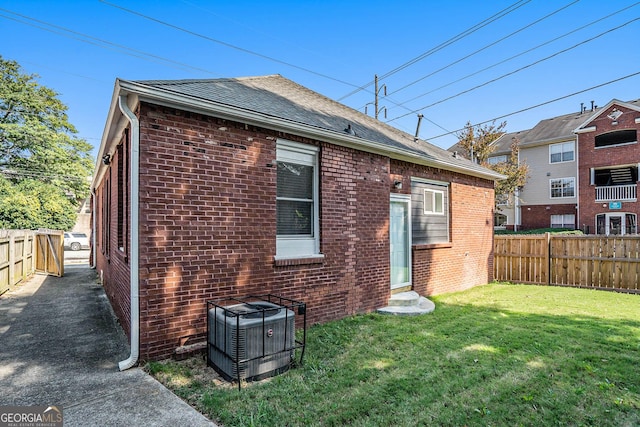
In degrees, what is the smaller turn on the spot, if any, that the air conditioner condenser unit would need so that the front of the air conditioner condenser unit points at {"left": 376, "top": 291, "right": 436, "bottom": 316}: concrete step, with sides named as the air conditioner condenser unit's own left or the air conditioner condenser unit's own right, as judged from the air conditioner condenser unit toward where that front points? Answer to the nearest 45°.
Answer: approximately 90° to the air conditioner condenser unit's own left

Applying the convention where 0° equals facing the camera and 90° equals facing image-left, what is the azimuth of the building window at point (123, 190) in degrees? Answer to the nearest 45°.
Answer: approximately 90°

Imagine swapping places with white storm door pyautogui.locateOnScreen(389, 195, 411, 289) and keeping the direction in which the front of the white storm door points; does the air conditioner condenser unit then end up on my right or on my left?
on my right

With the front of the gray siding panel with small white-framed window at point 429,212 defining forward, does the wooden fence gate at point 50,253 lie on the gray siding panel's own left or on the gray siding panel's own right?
on the gray siding panel's own right

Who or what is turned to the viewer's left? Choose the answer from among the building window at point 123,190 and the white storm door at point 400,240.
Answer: the building window

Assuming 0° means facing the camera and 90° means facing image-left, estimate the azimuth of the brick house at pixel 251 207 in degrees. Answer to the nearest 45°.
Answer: approximately 135°

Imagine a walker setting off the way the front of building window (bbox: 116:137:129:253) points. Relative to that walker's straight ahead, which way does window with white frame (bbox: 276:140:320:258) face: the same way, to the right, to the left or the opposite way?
to the left

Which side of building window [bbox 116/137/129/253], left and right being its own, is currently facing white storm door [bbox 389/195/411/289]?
back

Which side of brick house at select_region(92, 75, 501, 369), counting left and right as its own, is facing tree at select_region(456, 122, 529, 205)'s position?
right

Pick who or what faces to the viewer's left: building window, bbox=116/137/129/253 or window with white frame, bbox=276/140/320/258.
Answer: the building window

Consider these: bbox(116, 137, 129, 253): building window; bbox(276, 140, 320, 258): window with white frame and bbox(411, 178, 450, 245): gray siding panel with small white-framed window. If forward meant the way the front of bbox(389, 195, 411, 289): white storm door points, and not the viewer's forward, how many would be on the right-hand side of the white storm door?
2

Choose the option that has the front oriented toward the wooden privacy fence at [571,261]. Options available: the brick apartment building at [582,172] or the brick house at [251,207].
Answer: the brick apartment building at [582,172]

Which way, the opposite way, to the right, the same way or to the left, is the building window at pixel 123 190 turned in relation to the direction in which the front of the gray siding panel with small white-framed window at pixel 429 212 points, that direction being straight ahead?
to the right
